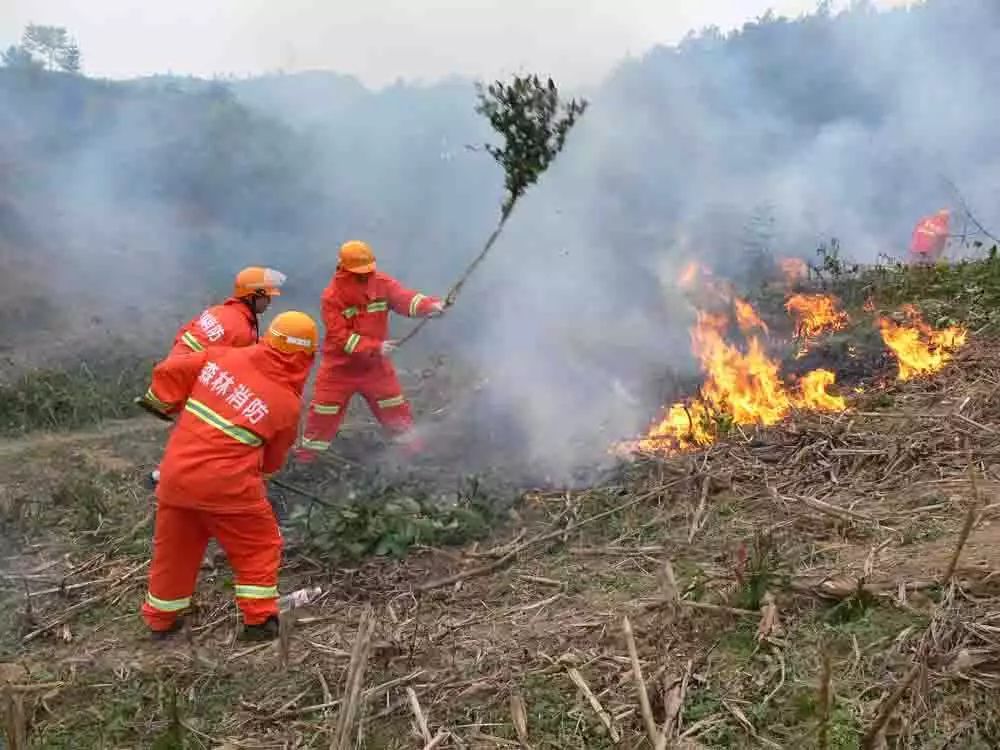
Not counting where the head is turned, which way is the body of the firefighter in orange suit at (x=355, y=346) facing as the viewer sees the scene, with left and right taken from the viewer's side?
facing the viewer and to the right of the viewer

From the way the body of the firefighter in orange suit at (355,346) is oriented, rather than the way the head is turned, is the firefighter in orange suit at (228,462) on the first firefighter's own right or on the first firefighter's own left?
on the first firefighter's own right

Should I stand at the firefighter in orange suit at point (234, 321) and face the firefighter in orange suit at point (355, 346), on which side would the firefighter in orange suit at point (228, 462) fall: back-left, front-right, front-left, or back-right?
back-right

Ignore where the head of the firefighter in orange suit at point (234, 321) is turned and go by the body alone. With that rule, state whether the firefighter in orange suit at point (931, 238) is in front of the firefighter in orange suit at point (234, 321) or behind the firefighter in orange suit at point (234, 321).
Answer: in front

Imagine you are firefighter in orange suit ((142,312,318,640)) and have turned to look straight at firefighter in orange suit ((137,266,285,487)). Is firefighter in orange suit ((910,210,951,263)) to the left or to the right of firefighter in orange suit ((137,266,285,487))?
right

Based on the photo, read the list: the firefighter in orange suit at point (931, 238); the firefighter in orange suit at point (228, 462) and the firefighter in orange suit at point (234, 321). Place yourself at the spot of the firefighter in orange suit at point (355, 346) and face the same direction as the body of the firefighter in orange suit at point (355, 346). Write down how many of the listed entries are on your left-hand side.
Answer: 1

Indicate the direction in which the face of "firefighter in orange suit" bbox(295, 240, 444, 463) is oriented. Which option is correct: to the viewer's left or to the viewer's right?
to the viewer's right

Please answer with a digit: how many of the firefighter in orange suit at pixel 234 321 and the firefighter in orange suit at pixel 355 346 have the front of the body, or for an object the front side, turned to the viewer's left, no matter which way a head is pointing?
0

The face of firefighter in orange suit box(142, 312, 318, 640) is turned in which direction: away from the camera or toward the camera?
away from the camera

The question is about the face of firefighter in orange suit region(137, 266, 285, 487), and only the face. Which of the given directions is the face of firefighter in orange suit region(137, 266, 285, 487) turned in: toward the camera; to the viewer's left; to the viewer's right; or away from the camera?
to the viewer's right

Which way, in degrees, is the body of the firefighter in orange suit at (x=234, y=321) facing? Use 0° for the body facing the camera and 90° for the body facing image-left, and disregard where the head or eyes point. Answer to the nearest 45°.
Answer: approximately 270°
